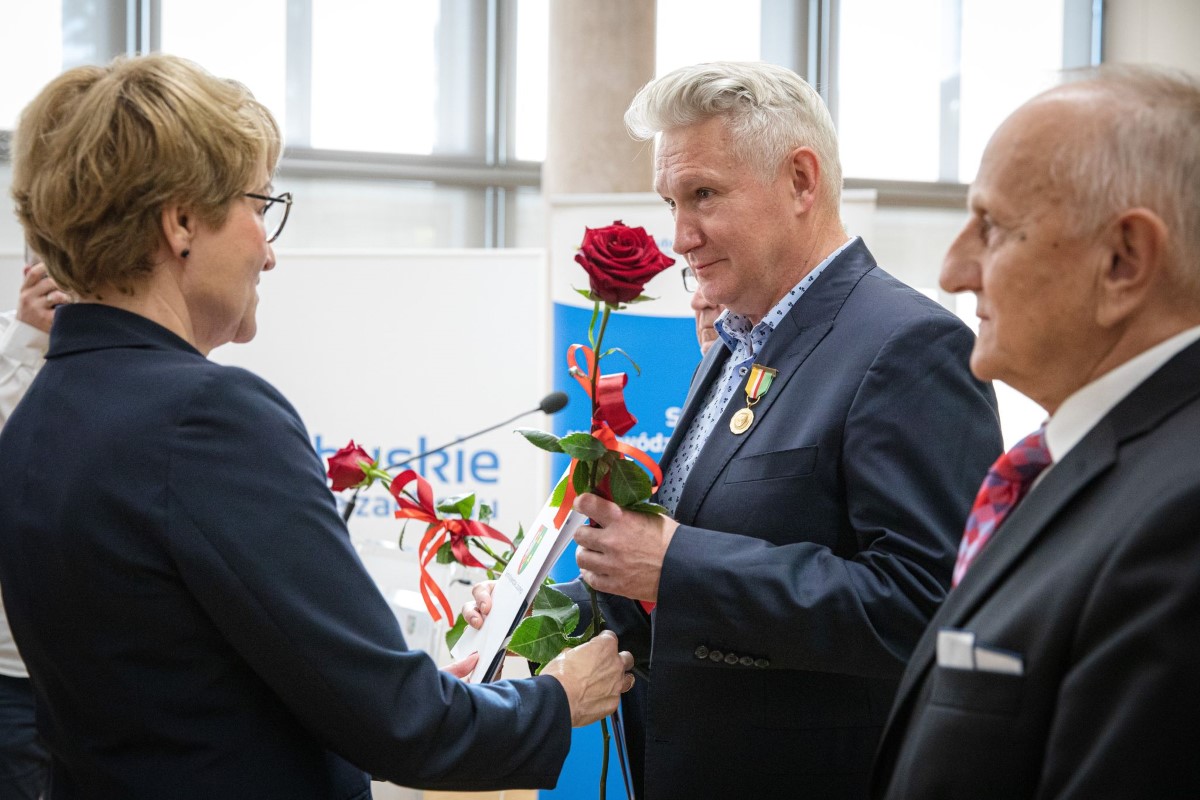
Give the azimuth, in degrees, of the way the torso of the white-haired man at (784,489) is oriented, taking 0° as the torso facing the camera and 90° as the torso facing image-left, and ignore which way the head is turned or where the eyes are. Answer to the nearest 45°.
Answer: approximately 45°

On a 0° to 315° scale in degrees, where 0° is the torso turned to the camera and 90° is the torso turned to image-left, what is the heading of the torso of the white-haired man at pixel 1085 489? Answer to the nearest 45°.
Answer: approximately 90°

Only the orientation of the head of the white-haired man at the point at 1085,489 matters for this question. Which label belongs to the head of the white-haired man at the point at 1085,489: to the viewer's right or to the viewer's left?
to the viewer's left
